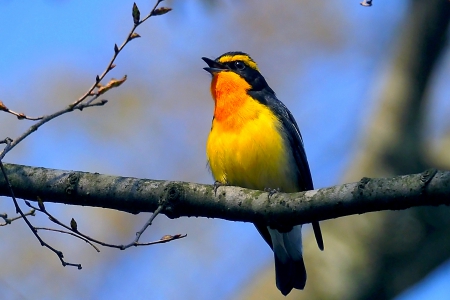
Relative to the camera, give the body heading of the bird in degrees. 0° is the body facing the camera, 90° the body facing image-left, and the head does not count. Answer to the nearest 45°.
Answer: approximately 45°
